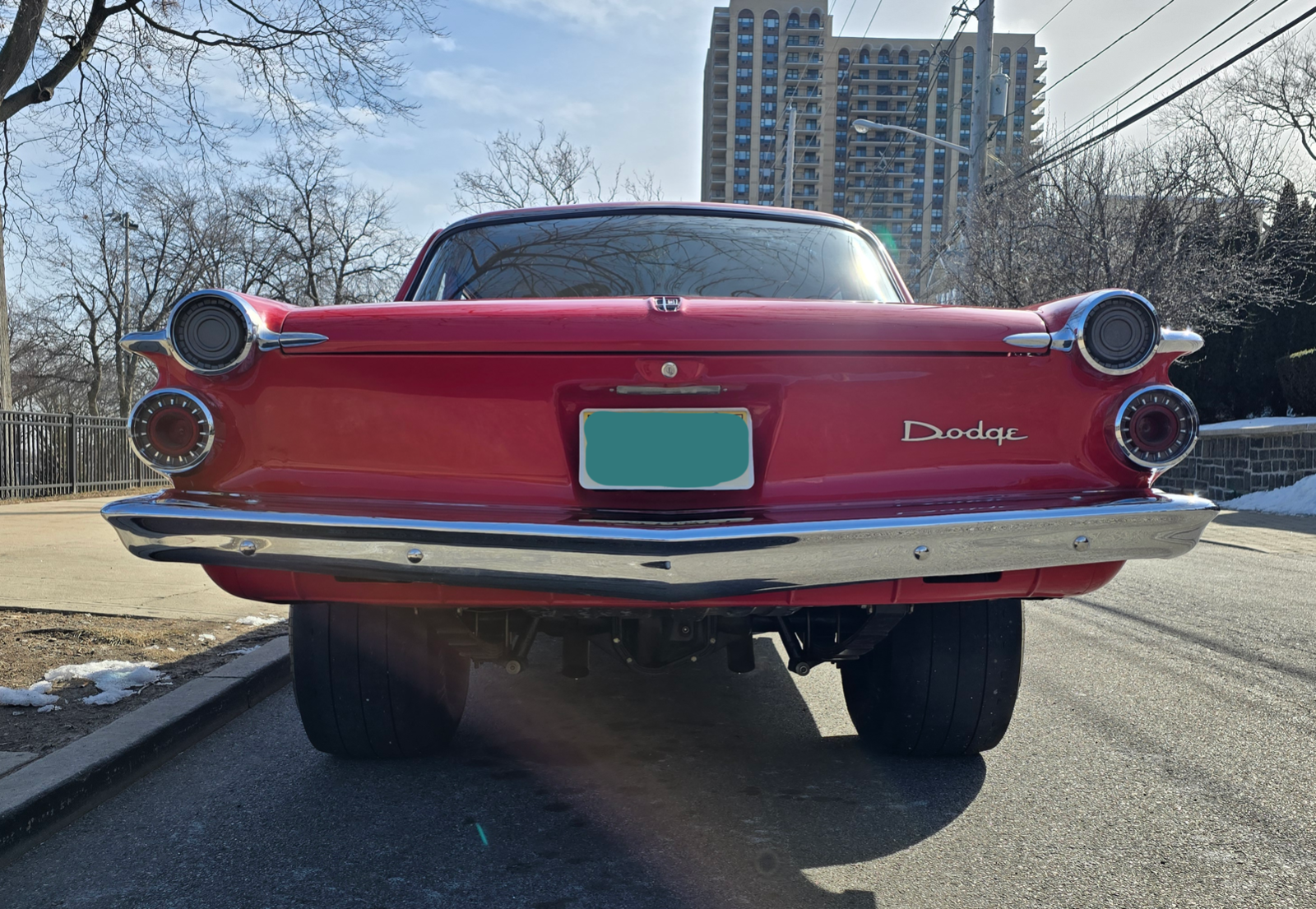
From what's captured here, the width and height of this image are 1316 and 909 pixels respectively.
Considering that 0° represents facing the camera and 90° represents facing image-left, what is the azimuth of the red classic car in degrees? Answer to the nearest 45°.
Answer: approximately 180°

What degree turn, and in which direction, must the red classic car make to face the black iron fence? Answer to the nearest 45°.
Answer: approximately 45° to its left

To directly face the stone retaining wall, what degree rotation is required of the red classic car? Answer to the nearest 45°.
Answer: approximately 45° to its right

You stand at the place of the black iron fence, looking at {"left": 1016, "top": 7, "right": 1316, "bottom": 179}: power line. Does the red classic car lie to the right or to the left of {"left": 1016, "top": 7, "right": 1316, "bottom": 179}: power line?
right

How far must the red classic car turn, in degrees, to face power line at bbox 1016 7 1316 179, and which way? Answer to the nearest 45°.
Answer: approximately 45° to its right
